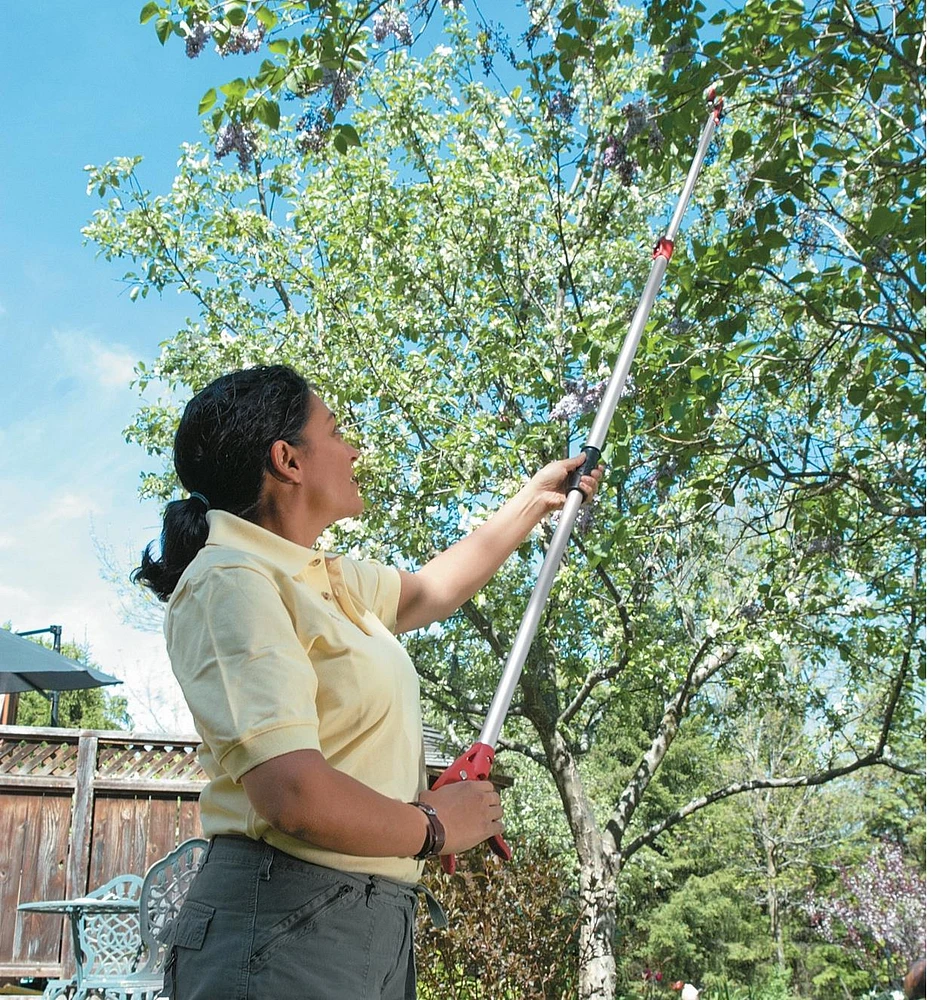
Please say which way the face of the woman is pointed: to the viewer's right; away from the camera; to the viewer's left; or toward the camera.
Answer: to the viewer's right

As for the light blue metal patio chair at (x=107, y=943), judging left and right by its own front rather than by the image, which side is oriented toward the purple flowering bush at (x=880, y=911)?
left
